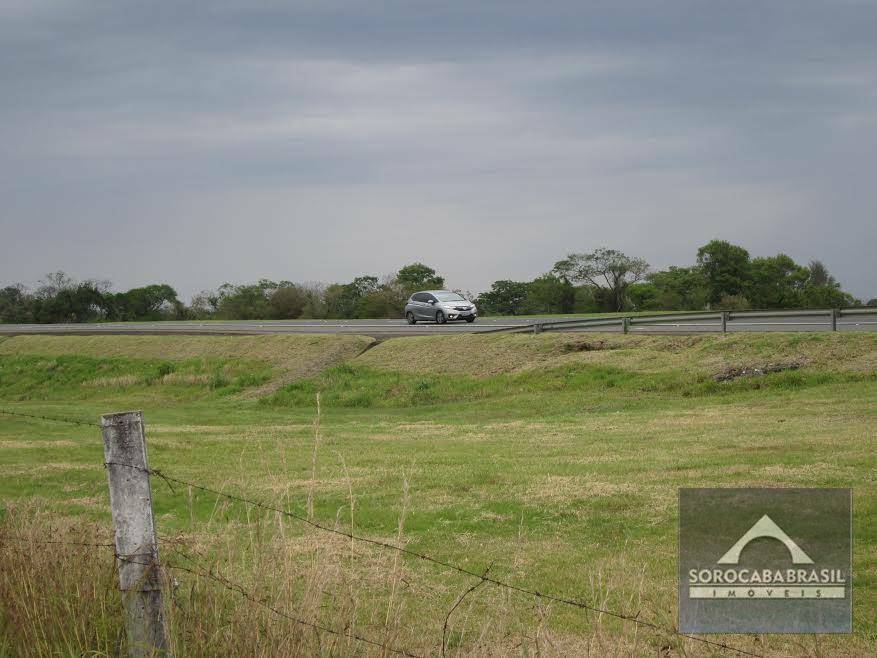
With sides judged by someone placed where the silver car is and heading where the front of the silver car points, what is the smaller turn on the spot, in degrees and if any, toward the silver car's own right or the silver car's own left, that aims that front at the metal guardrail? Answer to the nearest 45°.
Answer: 0° — it already faces it

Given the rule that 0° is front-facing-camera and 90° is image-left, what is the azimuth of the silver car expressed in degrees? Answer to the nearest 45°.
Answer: approximately 315°
